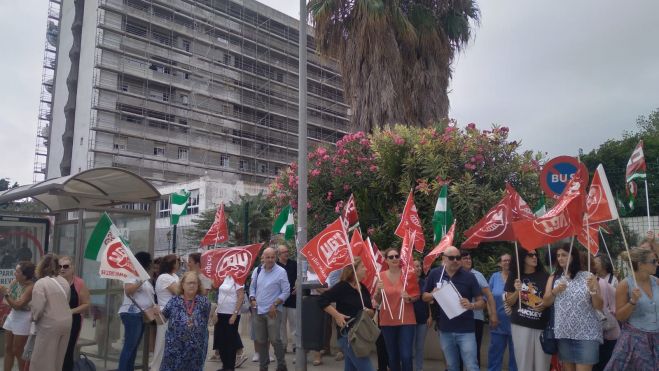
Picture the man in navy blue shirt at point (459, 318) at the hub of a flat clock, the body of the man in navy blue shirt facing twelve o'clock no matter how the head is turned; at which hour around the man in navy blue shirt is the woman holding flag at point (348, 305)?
The woman holding flag is roughly at 2 o'clock from the man in navy blue shirt.

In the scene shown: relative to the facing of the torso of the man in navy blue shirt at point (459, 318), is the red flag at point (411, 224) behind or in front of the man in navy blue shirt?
behind

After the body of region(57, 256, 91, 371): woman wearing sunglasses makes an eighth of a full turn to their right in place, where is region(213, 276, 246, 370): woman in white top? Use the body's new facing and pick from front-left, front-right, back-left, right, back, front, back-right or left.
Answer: back

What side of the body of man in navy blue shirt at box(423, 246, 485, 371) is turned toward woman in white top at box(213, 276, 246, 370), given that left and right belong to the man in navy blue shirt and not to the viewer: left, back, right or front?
right

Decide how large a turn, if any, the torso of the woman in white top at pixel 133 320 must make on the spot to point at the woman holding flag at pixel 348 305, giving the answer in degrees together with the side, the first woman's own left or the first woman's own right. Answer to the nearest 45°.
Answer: approximately 135° to the first woman's own left

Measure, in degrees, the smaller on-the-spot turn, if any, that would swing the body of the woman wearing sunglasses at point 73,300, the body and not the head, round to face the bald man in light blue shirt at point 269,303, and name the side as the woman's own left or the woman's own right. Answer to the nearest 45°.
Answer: approximately 135° to the woman's own left

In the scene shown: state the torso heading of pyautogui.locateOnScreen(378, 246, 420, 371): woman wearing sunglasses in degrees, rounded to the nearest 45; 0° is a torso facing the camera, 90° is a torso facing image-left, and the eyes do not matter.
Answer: approximately 0°
